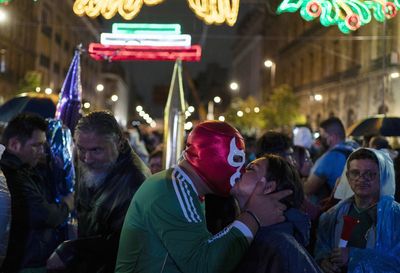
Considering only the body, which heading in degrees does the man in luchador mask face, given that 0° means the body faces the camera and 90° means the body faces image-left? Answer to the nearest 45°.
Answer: approximately 270°

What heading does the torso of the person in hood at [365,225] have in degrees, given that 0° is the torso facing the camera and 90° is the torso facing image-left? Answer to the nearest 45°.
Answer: approximately 0°

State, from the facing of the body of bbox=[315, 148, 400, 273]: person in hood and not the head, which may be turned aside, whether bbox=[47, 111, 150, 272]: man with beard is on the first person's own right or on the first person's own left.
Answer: on the first person's own right

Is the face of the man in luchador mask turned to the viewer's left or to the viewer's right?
to the viewer's right

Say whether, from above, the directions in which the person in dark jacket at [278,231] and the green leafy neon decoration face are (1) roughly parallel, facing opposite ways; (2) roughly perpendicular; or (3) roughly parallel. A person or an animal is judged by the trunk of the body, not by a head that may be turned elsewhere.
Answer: roughly perpendicular

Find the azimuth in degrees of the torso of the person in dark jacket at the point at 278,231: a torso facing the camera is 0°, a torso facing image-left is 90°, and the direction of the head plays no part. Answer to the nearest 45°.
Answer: approximately 90°

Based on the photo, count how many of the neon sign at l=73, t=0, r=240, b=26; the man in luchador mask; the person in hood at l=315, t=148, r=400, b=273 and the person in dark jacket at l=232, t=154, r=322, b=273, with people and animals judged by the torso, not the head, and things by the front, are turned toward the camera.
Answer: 2

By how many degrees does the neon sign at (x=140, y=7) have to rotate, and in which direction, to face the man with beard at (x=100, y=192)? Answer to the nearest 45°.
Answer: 0° — it already faces them

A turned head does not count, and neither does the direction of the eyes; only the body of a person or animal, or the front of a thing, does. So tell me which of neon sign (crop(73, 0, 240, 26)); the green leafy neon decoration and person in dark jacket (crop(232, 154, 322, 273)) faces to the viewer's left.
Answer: the person in dark jacket

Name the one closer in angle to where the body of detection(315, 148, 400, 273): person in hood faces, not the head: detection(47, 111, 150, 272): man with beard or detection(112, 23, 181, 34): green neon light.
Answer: the man with beard
